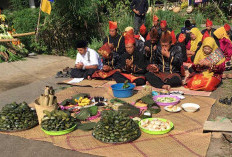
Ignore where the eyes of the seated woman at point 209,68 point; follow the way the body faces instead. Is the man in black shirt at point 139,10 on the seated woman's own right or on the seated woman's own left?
on the seated woman's own right

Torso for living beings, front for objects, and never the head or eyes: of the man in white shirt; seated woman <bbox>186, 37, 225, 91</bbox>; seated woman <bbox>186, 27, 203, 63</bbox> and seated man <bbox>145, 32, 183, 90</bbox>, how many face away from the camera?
0

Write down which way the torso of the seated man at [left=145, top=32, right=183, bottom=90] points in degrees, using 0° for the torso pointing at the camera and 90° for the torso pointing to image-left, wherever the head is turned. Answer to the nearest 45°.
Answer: approximately 0°

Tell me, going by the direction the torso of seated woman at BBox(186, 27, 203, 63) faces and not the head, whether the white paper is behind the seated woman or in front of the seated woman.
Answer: in front

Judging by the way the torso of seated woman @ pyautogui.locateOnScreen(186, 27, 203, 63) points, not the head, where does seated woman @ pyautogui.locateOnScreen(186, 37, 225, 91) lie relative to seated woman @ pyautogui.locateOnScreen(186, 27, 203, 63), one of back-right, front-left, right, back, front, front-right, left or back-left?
front-left

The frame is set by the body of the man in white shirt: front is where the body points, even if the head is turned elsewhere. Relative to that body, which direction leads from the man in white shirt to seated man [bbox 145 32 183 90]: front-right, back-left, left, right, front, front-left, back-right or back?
left

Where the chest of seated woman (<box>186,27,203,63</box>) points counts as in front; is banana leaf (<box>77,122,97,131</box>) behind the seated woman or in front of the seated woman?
in front

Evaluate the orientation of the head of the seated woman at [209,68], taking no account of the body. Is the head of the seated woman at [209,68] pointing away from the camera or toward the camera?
toward the camera

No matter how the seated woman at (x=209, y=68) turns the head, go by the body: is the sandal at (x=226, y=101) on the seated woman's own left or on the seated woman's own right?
on the seated woman's own left

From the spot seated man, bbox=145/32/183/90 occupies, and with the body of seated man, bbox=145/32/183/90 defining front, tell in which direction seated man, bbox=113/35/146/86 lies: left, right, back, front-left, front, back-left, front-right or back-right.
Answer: right

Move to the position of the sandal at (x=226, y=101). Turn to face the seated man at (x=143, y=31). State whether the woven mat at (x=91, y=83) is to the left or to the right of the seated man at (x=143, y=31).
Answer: left

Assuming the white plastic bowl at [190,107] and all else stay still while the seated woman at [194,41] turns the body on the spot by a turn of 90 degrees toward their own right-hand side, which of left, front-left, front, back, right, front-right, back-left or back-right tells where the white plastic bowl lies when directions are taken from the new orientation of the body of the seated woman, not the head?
back-left

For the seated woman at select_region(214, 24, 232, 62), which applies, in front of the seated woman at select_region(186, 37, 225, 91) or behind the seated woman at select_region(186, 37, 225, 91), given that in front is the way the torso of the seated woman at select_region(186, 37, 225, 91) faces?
behind

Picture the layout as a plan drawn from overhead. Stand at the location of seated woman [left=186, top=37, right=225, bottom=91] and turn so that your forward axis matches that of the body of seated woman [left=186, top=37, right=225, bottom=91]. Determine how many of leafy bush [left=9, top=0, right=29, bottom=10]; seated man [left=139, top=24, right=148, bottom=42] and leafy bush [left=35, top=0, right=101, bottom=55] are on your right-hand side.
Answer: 3
